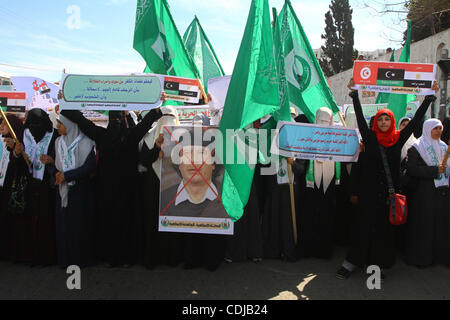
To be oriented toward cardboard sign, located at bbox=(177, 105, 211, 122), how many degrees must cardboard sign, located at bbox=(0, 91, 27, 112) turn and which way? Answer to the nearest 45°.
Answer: approximately 90° to its left

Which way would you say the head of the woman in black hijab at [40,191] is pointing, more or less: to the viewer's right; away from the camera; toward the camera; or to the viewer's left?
toward the camera

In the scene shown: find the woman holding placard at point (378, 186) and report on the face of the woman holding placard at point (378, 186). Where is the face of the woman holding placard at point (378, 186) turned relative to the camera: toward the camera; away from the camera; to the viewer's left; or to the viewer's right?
toward the camera

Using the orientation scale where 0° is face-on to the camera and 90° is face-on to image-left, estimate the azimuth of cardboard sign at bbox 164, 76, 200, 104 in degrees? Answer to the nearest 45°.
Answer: approximately 0°

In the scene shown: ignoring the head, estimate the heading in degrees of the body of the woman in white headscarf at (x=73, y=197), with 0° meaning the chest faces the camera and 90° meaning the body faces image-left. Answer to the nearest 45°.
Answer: approximately 45°

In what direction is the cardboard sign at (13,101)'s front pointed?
toward the camera

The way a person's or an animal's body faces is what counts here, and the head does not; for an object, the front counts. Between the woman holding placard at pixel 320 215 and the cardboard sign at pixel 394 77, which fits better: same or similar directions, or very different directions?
same or similar directions

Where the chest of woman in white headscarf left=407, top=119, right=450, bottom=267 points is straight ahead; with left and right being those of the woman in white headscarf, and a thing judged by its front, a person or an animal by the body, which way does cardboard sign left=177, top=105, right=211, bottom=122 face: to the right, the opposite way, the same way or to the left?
the same way

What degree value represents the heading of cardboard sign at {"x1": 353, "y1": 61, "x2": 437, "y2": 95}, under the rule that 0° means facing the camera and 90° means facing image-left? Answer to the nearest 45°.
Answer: approximately 0°

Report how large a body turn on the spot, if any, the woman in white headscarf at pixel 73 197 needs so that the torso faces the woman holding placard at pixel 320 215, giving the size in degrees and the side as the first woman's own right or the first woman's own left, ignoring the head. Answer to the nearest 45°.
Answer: approximately 135° to the first woman's own left

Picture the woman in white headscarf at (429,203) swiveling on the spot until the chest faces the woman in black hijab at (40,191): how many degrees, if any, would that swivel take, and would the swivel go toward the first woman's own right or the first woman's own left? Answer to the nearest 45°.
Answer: approximately 90° to the first woman's own right

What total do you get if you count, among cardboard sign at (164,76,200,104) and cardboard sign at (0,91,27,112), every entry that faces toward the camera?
2
